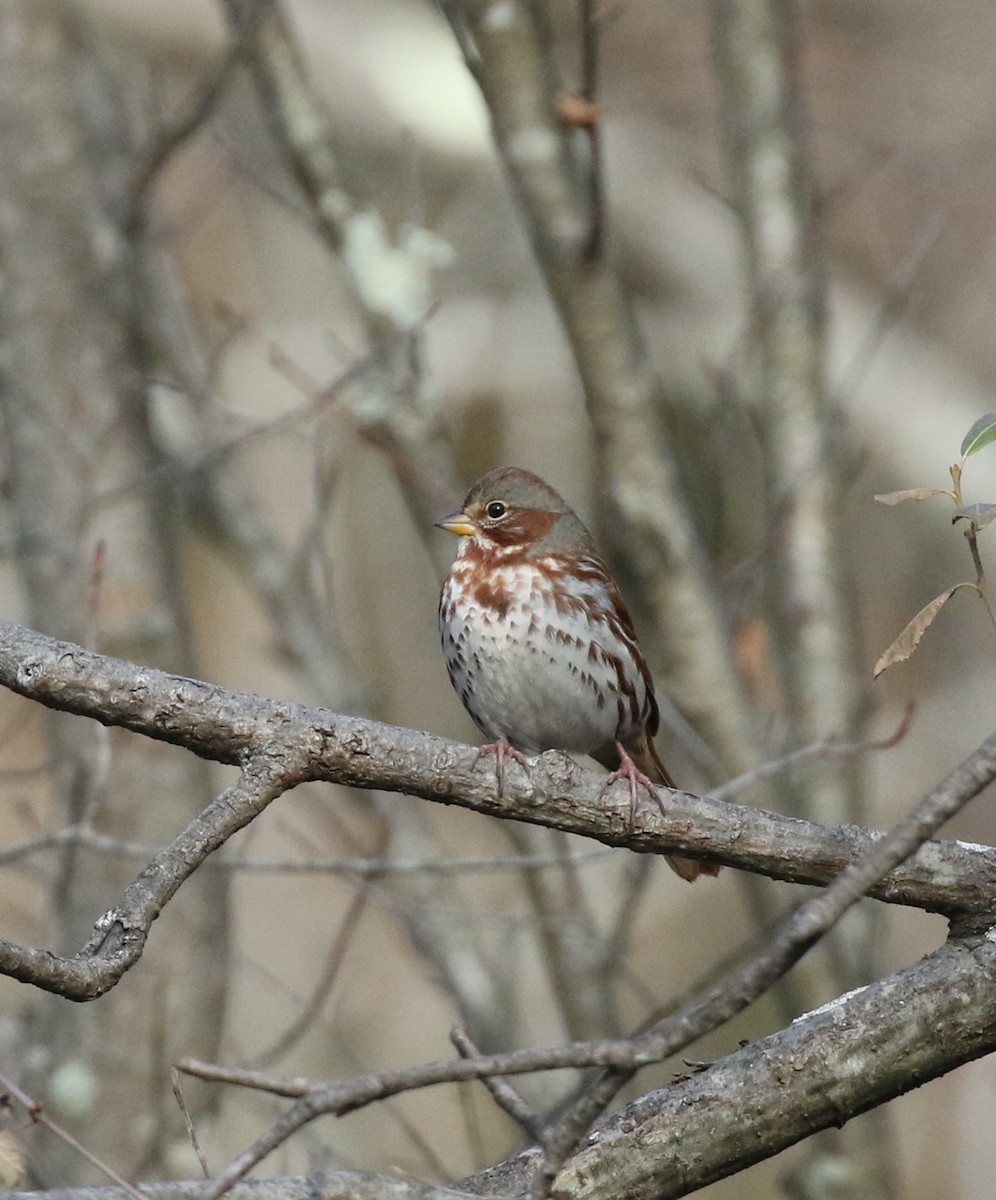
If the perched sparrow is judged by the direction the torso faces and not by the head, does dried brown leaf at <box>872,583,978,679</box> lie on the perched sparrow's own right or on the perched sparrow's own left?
on the perched sparrow's own left

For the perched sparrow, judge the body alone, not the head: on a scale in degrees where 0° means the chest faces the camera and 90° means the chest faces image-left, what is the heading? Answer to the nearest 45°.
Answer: approximately 45°
